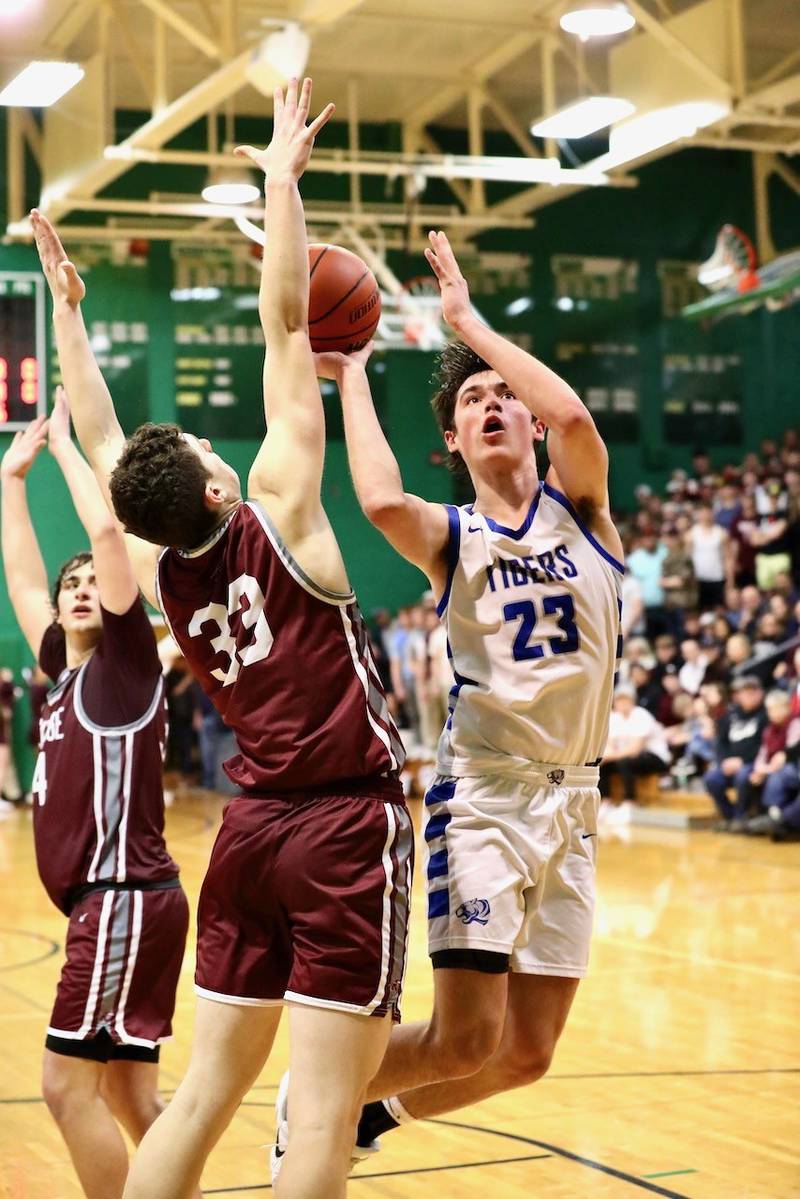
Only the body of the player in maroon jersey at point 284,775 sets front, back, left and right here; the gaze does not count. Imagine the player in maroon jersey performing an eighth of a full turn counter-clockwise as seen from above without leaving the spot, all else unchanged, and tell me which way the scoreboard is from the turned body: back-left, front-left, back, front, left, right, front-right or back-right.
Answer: front

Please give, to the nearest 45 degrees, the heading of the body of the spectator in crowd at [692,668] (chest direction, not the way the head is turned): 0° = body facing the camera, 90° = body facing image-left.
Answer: approximately 45°

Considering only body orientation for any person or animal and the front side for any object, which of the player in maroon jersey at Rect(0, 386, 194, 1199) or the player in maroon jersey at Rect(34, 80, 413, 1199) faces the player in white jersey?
the player in maroon jersey at Rect(34, 80, 413, 1199)

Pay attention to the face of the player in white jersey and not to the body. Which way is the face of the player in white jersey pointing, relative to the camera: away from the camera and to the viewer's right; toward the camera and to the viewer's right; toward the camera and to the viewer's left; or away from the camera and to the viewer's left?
toward the camera and to the viewer's left

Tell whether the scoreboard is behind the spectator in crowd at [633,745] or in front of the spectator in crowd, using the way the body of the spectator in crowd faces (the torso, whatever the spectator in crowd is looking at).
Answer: in front

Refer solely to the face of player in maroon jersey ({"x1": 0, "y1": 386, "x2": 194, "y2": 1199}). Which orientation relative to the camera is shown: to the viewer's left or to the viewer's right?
to the viewer's right

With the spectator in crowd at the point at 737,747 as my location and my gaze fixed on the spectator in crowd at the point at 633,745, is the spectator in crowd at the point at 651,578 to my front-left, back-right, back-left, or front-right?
front-right

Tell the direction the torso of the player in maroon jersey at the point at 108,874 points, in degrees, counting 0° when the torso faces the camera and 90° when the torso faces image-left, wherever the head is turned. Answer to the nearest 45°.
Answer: approximately 45°

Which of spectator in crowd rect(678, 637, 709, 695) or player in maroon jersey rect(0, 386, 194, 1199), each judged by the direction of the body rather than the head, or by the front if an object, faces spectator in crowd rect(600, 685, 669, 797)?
spectator in crowd rect(678, 637, 709, 695)

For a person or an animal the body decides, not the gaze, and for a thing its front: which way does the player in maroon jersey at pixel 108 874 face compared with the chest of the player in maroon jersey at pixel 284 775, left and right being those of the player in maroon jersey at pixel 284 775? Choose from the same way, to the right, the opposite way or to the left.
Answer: the opposite way

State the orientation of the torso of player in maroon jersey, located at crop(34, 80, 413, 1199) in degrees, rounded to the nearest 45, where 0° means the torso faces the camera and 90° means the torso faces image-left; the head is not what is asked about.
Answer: approximately 225°

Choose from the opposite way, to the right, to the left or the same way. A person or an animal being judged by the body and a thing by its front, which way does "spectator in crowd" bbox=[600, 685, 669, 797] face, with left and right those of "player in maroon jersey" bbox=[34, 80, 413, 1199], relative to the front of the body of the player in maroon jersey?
the opposite way
